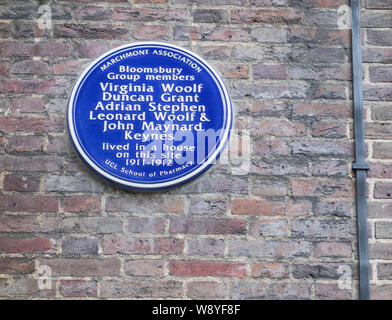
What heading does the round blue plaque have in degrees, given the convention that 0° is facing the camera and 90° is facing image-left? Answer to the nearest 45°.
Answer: approximately 0°

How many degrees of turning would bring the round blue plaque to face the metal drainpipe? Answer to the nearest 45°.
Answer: approximately 90° to its left
